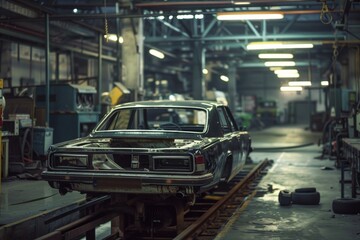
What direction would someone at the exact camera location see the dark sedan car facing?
facing away from the viewer and to the right of the viewer

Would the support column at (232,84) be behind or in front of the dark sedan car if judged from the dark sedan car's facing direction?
in front

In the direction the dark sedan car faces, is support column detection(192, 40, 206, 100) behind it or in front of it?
in front

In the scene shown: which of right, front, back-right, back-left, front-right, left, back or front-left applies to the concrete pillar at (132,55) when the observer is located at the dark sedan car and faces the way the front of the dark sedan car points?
front-left

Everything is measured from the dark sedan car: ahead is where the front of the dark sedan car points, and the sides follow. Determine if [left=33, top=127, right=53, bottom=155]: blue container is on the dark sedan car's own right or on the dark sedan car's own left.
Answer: on the dark sedan car's own left
